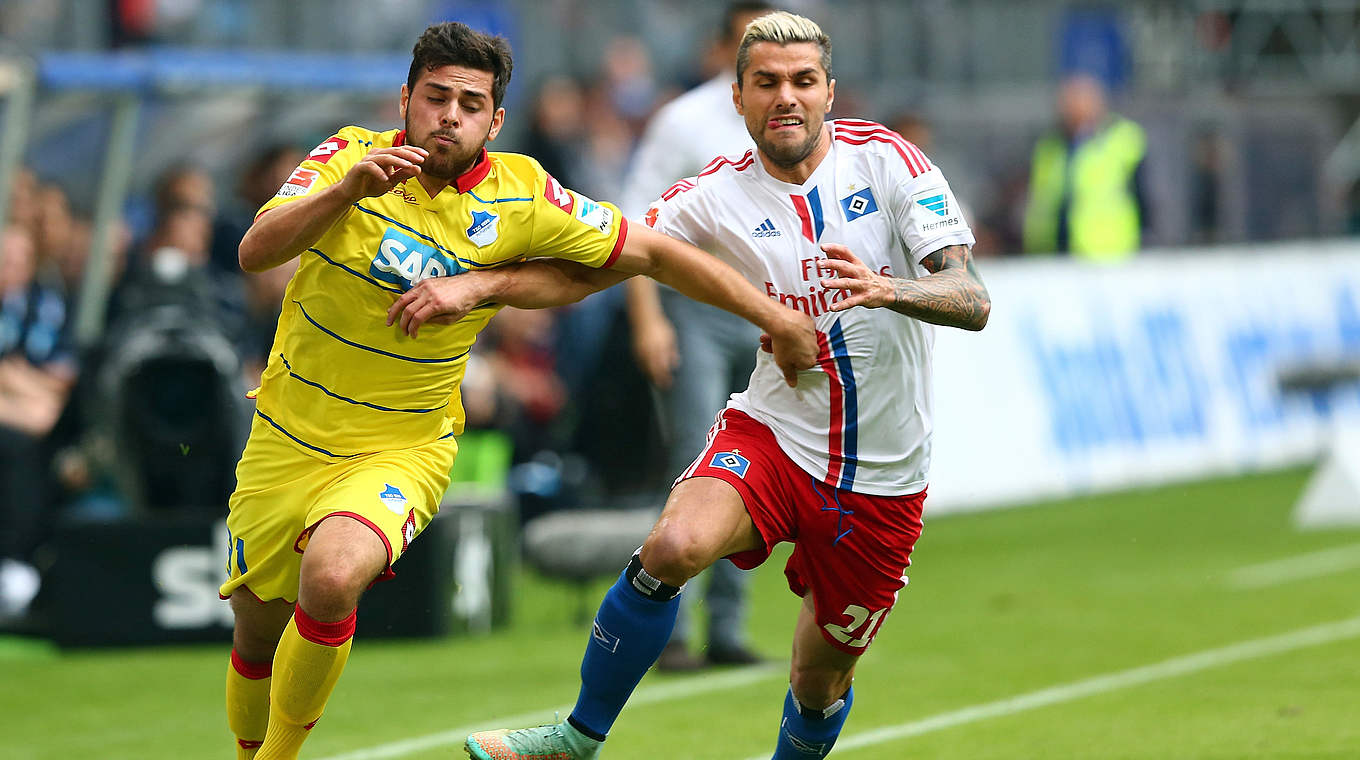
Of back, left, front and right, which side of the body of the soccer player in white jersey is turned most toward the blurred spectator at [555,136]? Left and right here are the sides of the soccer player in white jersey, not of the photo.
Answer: back

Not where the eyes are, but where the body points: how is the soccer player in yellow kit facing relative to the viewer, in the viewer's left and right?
facing the viewer

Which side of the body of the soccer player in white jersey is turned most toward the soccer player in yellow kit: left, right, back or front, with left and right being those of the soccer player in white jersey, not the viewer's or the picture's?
right

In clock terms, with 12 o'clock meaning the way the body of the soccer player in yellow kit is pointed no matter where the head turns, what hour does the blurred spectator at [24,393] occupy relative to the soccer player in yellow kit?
The blurred spectator is roughly at 5 o'clock from the soccer player in yellow kit.

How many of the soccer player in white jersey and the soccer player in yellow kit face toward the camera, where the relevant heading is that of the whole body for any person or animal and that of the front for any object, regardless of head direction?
2

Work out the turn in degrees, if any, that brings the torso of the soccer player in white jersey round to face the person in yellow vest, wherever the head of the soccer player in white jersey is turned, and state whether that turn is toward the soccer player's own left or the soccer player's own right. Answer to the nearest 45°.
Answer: approximately 180°

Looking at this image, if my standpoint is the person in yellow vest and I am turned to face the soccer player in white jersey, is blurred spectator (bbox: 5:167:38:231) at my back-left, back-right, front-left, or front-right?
front-right

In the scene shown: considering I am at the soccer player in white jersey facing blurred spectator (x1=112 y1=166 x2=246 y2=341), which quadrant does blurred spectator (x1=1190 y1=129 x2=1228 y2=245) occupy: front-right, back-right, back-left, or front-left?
front-right

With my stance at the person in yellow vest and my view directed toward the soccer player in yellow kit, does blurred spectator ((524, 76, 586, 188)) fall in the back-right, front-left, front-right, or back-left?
front-right

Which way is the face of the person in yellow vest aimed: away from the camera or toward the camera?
toward the camera

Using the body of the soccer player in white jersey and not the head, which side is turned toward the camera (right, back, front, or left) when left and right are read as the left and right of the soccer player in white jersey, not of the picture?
front

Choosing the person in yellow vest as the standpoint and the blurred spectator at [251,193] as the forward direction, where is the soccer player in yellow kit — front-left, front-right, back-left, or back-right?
front-left
